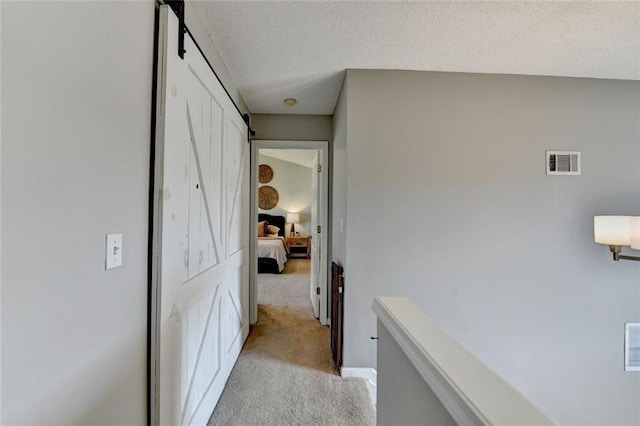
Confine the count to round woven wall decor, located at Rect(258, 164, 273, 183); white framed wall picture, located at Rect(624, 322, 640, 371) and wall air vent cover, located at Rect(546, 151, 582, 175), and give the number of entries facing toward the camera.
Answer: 3

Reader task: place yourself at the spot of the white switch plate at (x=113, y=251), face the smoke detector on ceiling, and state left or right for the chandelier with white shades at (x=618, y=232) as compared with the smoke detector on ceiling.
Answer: right

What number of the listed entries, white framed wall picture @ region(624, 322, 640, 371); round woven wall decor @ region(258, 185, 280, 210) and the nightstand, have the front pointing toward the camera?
3

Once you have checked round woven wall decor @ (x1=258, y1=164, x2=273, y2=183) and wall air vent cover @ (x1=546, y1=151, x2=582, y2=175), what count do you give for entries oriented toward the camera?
2

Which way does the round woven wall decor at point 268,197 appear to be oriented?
toward the camera

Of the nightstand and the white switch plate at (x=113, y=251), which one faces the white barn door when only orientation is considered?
the nightstand

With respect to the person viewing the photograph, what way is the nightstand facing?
facing the viewer

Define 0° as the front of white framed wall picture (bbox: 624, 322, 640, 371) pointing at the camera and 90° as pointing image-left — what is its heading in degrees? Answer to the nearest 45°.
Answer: approximately 0°

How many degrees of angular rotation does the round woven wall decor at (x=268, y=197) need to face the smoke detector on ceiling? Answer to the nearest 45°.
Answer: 0° — it already faces it

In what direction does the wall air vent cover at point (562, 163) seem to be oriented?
toward the camera

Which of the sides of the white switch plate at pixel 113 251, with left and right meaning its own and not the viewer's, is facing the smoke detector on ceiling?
left
